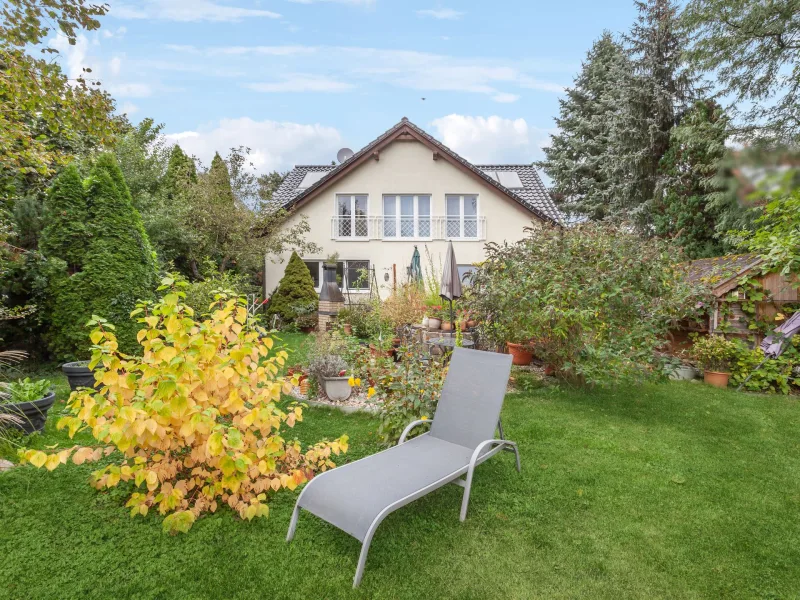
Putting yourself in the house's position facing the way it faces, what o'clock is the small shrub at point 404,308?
The small shrub is roughly at 12 o'clock from the house.

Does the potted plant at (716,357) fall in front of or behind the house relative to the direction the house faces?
in front

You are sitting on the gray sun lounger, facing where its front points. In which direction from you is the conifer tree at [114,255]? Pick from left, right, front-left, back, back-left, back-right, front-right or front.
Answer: right

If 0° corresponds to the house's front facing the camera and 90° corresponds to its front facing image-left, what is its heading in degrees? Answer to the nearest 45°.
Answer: approximately 0°

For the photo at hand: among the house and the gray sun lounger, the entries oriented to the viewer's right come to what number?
0

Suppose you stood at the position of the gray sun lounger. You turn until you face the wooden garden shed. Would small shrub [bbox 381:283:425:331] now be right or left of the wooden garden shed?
left

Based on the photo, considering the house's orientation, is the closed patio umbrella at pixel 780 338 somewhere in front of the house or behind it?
in front

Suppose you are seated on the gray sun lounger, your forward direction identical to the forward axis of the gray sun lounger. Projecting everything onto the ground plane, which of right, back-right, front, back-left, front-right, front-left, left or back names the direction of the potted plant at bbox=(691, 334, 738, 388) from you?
back

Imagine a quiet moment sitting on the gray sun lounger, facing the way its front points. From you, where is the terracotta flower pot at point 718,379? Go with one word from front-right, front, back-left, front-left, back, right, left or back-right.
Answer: back

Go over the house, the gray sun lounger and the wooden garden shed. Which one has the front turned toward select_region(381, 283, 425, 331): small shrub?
the house
